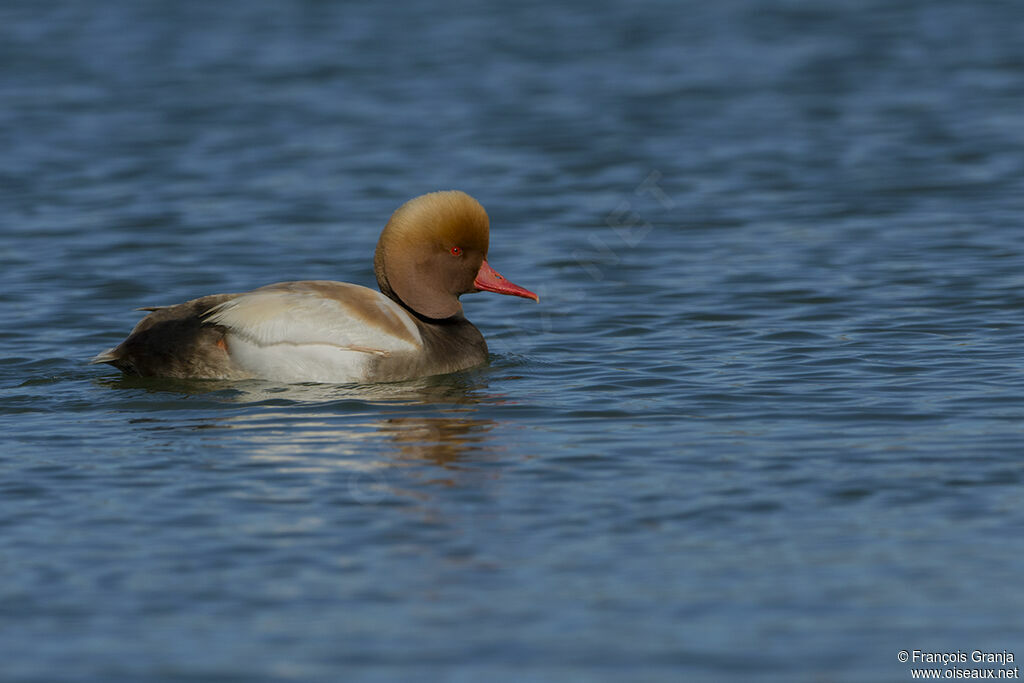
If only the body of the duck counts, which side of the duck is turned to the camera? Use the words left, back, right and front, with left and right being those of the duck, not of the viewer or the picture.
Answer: right
